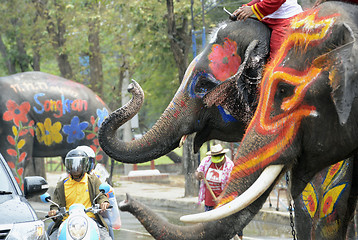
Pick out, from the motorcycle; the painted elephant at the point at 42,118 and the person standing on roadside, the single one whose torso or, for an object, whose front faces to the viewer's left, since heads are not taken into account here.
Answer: the painted elephant

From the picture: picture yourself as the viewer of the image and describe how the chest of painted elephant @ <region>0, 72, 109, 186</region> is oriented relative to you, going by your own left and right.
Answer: facing to the left of the viewer

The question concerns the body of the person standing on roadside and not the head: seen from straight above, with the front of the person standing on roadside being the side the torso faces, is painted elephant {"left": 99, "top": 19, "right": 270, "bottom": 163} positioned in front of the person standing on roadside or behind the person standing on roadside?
in front

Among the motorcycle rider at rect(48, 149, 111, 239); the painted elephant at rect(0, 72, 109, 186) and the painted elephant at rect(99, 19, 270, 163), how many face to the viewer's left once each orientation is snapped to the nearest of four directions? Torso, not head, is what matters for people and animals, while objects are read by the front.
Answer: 2

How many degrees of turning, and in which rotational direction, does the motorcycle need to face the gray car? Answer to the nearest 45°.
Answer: approximately 45° to its right

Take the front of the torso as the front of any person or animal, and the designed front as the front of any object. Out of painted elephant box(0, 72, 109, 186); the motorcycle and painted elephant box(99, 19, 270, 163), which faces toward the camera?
the motorcycle

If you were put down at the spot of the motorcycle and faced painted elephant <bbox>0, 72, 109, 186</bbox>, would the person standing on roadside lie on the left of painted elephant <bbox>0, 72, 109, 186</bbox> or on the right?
right

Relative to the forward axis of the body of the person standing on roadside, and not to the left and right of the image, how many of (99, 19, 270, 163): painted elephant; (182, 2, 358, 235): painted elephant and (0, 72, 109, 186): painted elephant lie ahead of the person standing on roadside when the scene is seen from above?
2

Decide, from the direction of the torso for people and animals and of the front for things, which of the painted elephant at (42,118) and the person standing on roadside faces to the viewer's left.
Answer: the painted elephant

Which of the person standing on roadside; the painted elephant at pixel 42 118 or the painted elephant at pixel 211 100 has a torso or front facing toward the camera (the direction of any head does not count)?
the person standing on roadside

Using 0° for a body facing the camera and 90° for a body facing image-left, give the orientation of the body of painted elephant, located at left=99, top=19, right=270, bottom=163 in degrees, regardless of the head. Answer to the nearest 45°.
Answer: approximately 90°

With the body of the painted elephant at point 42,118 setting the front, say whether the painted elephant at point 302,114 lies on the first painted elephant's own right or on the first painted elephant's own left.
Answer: on the first painted elephant's own left

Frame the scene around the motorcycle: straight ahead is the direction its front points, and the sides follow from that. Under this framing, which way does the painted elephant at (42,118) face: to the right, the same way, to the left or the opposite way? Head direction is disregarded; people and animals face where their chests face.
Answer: to the right
